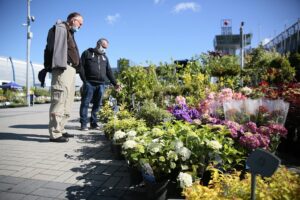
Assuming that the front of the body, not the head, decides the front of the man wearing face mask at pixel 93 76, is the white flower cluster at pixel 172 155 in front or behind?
in front

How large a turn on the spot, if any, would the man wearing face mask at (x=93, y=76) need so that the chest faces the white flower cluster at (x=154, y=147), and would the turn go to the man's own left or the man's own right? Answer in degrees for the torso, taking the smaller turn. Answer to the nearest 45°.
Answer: approximately 45° to the man's own right

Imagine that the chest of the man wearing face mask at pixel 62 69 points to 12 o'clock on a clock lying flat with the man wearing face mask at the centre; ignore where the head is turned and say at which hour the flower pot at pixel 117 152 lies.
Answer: The flower pot is roughly at 2 o'clock from the man wearing face mask.

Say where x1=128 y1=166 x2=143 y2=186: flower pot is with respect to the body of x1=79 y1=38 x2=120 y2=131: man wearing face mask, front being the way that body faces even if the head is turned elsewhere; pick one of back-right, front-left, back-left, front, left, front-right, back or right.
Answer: front-right

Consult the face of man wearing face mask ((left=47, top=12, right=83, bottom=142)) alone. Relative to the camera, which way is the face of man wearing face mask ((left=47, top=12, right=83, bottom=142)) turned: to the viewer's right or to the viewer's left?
to the viewer's right

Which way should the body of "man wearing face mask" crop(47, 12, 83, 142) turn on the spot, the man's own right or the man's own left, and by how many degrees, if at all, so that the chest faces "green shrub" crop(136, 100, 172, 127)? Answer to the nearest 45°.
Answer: approximately 45° to the man's own right

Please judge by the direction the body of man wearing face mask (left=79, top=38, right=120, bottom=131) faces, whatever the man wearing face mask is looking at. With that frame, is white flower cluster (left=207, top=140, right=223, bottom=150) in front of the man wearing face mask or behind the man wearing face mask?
in front

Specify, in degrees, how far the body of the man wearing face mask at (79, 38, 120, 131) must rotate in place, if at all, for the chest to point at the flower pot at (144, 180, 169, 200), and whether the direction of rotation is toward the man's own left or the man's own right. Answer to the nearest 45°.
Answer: approximately 45° to the man's own right

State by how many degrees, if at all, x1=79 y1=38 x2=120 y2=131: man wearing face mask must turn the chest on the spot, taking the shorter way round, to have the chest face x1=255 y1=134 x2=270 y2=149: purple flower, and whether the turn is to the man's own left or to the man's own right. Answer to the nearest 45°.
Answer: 0° — they already face it

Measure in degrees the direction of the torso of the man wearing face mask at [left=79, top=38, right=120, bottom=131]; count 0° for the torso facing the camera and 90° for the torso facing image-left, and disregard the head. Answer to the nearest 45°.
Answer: approximately 315°

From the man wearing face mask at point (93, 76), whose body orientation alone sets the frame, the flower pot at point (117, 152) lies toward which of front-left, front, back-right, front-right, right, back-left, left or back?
front-right

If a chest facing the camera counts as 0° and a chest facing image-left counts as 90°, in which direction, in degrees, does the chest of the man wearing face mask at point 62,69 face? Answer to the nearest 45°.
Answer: approximately 270°

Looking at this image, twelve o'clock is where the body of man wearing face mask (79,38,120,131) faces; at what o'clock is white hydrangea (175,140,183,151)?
The white hydrangea is roughly at 1 o'clock from the man wearing face mask.
